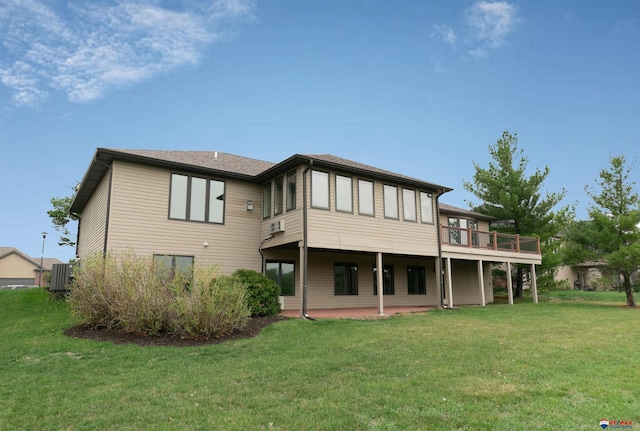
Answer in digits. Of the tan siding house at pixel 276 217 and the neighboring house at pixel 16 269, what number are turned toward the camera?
1

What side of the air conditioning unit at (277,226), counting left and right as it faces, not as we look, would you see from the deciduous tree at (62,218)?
right

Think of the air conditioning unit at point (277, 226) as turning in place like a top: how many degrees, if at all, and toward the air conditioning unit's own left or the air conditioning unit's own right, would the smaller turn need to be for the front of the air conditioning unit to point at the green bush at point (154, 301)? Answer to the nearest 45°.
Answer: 0° — it already faces it

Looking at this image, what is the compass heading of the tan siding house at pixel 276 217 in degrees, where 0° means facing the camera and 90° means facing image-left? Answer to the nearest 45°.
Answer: approximately 135°

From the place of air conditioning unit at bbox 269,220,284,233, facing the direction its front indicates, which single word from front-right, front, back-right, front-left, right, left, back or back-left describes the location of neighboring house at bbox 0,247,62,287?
right
